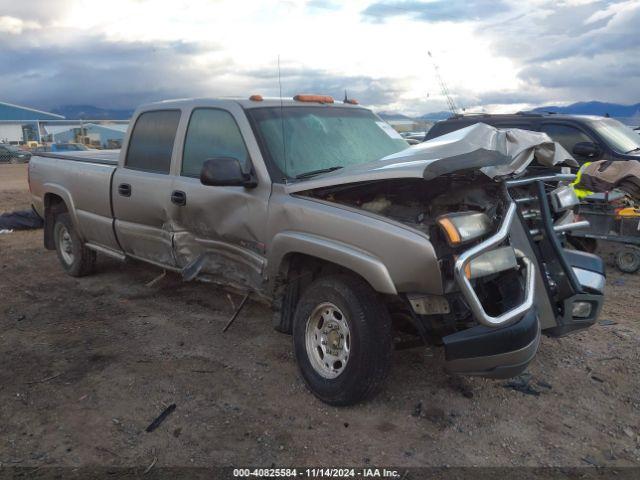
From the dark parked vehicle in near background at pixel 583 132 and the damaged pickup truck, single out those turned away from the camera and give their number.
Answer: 0

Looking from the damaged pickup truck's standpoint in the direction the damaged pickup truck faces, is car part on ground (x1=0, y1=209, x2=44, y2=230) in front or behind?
behind

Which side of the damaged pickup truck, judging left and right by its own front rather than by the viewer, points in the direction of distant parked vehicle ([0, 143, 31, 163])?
back

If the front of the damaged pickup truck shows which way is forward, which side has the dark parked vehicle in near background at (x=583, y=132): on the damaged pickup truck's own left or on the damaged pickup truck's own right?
on the damaged pickup truck's own left

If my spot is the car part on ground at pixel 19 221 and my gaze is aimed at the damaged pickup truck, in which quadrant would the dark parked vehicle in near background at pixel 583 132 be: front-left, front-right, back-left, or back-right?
front-left

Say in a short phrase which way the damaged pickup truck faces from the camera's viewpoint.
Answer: facing the viewer and to the right of the viewer

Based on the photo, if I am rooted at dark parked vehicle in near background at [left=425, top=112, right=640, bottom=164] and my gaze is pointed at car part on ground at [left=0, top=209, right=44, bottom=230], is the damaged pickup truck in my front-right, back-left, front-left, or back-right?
front-left

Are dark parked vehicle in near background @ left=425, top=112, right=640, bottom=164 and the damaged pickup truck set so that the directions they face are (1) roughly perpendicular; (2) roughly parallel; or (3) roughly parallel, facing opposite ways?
roughly parallel

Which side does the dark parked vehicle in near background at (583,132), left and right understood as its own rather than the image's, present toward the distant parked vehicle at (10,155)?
back

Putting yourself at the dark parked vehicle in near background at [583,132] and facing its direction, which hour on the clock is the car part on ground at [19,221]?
The car part on ground is roughly at 4 o'clock from the dark parked vehicle in near background.

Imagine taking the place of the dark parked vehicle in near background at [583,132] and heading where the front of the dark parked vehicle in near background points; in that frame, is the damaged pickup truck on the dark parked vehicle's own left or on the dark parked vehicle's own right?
on the dark parked vehicle's own right

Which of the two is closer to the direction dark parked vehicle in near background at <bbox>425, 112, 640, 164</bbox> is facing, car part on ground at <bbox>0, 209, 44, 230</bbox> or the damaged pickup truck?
the damaged pickup truck

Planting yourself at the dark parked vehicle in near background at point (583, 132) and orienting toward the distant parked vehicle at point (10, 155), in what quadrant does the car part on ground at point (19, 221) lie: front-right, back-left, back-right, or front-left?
front-left
